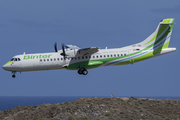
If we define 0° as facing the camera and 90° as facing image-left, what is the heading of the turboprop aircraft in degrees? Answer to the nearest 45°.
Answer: approximately 90°
